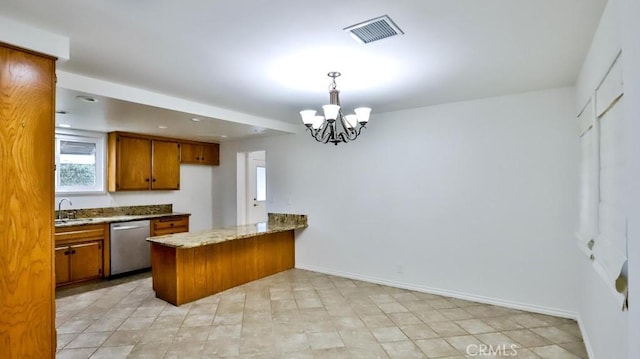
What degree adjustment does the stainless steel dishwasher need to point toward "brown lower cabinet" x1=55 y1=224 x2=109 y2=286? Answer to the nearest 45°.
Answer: approximately 135° to its right

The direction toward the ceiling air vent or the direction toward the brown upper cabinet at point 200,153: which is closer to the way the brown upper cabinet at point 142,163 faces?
the ceiling air vent

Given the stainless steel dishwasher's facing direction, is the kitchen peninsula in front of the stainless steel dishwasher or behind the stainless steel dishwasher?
in front

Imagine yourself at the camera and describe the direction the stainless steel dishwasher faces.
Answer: facing the viewer and to the right of the viewer

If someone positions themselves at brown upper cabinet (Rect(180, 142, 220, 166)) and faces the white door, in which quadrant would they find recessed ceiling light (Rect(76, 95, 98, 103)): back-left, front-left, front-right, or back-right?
back-right

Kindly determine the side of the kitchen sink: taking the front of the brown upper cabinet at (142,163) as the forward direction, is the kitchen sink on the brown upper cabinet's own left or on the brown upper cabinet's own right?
on the brown upper cabinet's own right

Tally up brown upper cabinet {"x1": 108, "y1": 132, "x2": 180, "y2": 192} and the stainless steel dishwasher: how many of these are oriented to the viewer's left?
0

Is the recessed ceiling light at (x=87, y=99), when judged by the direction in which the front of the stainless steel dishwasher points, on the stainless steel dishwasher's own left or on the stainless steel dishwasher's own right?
on the stainless steel dishwasher's own right

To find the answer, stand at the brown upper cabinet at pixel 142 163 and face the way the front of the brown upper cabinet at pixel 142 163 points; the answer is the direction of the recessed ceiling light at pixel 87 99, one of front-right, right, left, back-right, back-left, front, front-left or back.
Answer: front-right

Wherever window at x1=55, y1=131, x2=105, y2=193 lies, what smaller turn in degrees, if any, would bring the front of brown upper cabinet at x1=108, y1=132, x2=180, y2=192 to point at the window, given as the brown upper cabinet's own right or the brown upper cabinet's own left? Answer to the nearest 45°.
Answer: approximately 135° to the brown upper cabinet's own right
